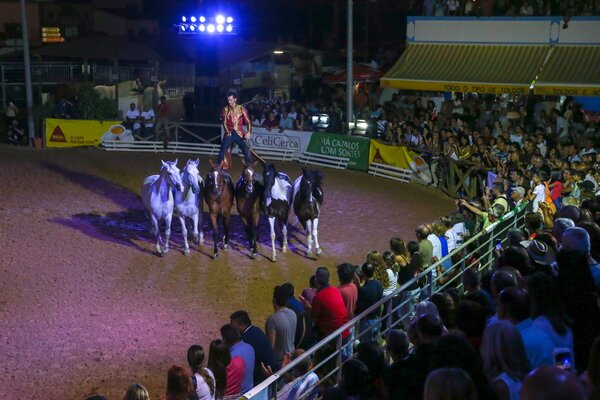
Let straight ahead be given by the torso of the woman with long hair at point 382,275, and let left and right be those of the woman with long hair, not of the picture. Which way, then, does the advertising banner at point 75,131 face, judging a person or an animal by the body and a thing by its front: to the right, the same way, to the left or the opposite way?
the opposite way

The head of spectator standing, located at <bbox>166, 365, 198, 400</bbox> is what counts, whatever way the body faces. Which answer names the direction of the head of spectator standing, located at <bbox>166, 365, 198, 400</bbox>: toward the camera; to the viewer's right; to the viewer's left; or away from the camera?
away from the camera

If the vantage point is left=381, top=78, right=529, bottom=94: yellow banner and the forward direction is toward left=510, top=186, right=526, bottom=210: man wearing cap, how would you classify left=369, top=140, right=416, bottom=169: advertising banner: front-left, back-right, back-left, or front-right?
front-right

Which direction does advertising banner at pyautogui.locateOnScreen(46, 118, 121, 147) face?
toward the camera

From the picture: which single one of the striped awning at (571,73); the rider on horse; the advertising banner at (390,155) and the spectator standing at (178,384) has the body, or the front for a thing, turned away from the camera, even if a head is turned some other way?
the spectator standing

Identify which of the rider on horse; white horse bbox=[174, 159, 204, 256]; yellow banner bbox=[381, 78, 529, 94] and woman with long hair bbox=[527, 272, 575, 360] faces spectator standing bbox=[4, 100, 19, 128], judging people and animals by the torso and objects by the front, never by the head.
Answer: the woman with long hair

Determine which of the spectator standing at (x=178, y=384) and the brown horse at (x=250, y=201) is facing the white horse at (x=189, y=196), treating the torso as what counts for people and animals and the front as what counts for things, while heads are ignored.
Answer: the spectator standing

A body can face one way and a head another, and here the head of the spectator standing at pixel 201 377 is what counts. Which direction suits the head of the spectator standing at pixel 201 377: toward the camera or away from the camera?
away from the camera

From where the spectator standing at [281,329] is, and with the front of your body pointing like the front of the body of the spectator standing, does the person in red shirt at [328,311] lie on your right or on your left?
on your right

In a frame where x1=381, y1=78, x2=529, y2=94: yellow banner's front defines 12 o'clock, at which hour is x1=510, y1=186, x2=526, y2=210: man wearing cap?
The man wearing cap is roughly at 12 o'clock from the yellow banner.

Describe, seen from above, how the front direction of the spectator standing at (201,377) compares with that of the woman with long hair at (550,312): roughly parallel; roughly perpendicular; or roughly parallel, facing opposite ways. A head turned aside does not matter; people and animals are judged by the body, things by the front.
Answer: roughly parallel

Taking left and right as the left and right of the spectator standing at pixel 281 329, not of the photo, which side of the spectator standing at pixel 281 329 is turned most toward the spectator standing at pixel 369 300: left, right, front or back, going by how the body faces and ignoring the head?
right

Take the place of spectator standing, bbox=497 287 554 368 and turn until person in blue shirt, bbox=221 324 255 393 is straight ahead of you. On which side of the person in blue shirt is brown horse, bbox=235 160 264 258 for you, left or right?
right

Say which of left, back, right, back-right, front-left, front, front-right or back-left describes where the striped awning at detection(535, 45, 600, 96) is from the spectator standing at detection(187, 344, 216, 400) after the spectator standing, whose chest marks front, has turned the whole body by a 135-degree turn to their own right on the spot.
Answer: front-left

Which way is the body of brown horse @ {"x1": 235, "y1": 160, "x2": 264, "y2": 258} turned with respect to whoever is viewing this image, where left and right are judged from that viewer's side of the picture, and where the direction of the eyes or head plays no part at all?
facing the viewer

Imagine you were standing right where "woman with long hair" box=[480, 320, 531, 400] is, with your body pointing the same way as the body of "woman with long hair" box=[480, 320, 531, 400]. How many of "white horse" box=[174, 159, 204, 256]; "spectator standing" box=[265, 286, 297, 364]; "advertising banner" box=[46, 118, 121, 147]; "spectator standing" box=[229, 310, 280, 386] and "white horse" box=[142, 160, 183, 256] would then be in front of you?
5

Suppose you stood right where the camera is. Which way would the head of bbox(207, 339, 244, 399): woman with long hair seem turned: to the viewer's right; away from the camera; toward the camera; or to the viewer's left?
away from the camera

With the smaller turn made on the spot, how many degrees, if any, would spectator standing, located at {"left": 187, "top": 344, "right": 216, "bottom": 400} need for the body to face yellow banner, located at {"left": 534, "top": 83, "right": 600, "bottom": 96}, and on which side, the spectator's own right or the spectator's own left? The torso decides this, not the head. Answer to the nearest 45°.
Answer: approximately 90° to the spectator's own right

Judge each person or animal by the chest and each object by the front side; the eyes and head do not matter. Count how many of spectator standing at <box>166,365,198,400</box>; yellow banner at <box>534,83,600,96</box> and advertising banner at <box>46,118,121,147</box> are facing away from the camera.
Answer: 1

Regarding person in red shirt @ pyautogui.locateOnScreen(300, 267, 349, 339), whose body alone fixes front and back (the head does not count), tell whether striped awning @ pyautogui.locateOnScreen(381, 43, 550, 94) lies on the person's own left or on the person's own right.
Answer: on the person's own right

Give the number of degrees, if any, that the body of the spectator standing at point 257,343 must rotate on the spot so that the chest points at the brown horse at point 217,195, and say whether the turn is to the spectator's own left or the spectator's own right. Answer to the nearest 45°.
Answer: approximately 45° to the spectator's own right

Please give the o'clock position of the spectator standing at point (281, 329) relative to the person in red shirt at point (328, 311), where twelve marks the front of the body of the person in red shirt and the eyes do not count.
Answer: The spectator standing is roughly at 9 o'clock from the person in red shirt.
